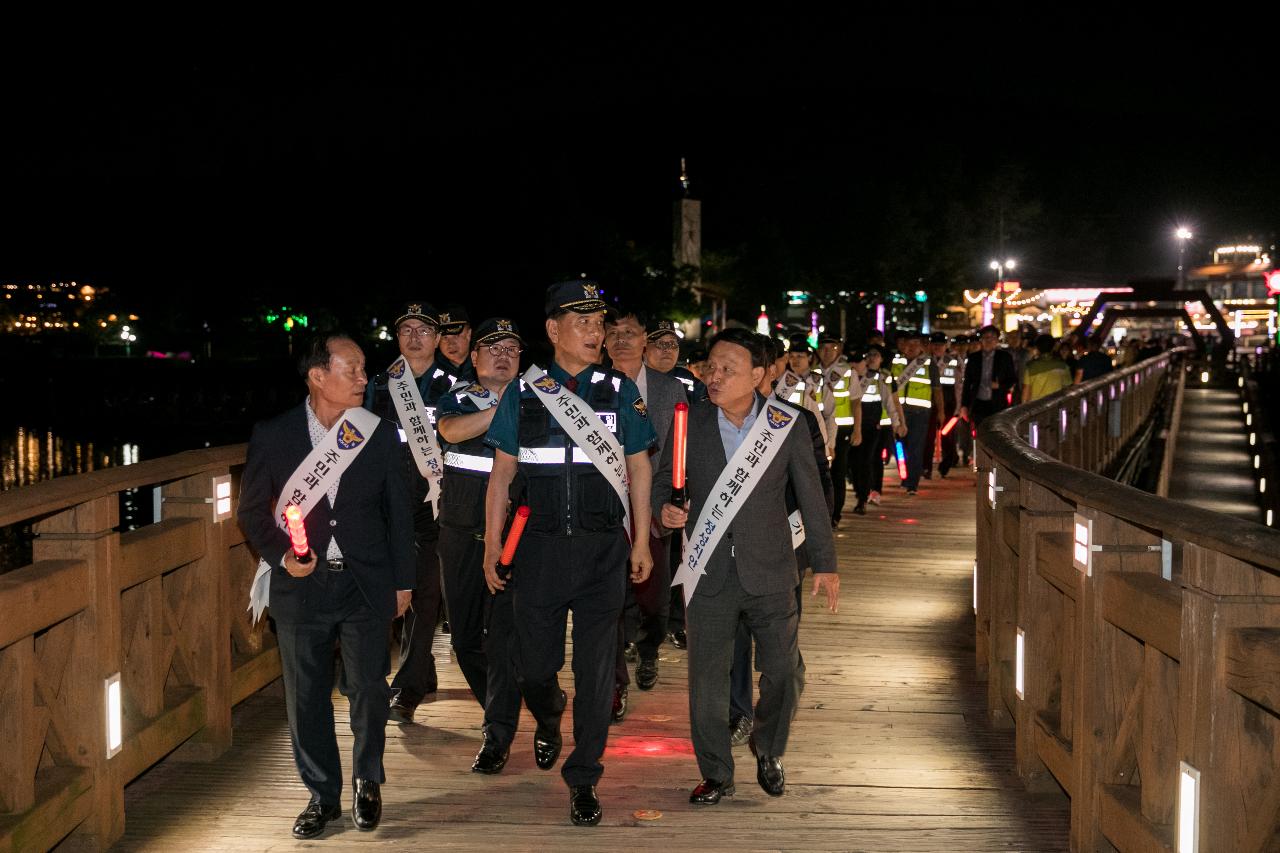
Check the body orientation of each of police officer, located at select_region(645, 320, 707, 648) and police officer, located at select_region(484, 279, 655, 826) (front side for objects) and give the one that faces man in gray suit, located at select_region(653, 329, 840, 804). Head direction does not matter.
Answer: police officer, located at select_region(645, 320, 707, 648)

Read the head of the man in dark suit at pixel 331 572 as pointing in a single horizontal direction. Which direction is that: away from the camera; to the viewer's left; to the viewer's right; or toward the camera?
to the viewer's right

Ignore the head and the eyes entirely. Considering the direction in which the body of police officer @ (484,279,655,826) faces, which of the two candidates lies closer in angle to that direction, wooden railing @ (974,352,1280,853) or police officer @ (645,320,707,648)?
the wooden railing

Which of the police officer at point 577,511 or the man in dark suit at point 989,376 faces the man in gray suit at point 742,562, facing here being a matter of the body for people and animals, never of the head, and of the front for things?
the man in dark suit

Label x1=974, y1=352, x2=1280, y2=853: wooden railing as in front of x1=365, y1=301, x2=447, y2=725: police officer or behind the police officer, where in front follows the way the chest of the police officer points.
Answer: in front

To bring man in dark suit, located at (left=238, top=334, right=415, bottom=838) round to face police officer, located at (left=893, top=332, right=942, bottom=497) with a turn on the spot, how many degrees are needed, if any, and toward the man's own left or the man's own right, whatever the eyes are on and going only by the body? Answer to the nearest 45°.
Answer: approximately 135° to the man's own left

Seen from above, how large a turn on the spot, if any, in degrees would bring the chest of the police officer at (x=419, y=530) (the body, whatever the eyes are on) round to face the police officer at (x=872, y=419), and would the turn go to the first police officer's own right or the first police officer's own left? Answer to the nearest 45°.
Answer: approximately 135° to the first police officer's own left

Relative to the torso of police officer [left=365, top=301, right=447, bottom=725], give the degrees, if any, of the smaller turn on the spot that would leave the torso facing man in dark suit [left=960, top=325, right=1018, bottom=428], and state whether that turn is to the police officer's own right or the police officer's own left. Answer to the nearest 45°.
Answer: approximately 135° to the police officer's own left

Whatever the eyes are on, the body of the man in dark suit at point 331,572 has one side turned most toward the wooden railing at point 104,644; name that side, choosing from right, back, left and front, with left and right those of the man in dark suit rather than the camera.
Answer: right
